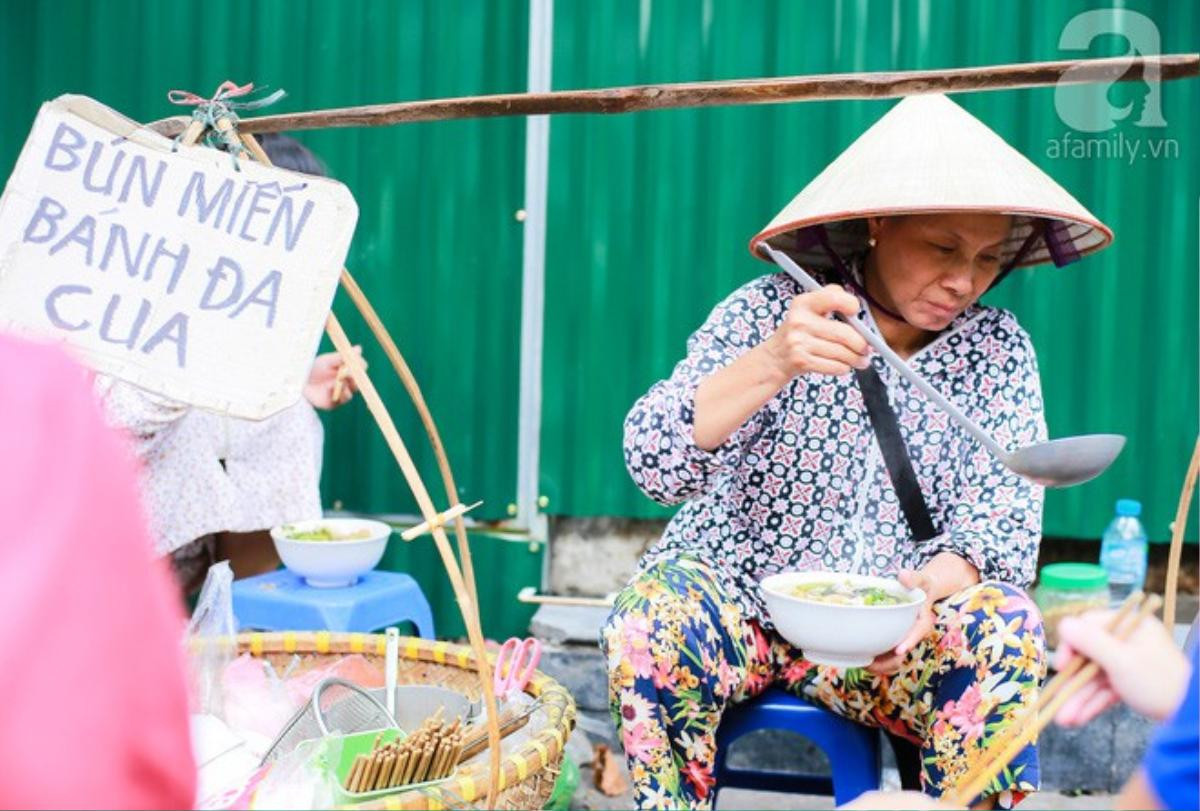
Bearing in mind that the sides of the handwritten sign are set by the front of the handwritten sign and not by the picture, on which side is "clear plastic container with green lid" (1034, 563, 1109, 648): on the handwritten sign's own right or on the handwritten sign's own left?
on the handwritten sign's own left

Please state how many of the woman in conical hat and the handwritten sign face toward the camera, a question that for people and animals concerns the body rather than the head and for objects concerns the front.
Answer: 2

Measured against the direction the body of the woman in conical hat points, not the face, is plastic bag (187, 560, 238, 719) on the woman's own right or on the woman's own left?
on the woman's own right

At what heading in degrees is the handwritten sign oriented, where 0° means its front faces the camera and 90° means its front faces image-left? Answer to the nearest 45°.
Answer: approximately 0°

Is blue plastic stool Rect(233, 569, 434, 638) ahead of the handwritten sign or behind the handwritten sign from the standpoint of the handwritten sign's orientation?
behind

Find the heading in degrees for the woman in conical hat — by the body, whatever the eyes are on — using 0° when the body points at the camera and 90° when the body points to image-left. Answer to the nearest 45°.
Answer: approximately 0°

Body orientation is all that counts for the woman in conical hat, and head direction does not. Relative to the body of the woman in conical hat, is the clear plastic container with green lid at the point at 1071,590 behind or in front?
behind

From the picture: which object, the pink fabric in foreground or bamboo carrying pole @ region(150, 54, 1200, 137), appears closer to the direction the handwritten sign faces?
the pink fabric in foreground

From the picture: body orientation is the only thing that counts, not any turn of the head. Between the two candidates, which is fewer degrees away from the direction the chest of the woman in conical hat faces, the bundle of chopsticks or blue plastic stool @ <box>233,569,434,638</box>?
the bundle of chopsticks
